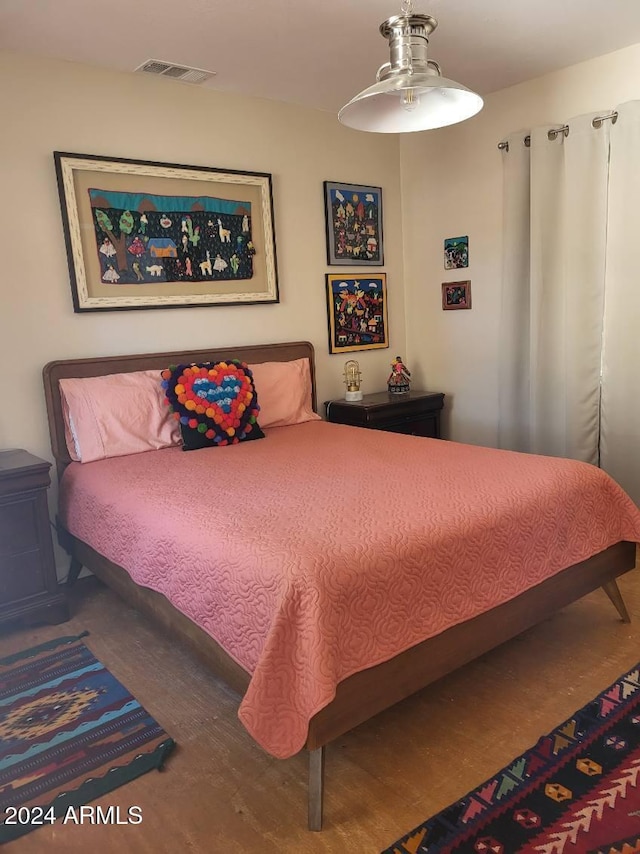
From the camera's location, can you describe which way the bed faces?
facing the viewer and to the right of the viewer

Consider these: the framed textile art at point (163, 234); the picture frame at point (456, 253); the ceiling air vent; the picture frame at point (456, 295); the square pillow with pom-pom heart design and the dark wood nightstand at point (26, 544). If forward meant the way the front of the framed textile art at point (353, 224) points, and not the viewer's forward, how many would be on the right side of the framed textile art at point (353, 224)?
4

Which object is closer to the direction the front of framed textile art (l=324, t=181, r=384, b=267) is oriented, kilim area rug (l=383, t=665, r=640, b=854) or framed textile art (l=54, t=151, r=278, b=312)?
the kilim area rug

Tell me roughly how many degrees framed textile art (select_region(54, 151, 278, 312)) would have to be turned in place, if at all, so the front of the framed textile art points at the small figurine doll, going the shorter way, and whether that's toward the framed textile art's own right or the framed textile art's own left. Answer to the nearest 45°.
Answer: approximately 45° to the framed textile art's own left

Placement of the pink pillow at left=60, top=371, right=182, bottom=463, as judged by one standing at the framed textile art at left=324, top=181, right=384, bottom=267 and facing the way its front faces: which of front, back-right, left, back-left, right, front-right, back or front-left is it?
right

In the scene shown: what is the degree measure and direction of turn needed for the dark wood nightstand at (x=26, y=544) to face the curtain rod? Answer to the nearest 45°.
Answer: approximately 45° to its left

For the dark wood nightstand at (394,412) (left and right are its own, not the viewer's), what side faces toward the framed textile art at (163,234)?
right
